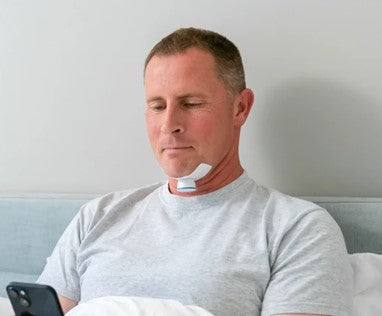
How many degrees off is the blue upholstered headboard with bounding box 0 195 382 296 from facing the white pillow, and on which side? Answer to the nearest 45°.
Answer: approximately 45° to its left

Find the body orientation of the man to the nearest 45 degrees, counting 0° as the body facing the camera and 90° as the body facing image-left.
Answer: approximately 45°

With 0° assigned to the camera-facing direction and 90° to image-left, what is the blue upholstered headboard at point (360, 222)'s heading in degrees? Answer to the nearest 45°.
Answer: approximately 0°

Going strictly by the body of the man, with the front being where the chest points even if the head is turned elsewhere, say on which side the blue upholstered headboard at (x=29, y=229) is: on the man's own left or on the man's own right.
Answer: on the man's own right

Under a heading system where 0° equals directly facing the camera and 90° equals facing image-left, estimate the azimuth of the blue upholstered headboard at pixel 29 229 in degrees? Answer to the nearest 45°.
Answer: approximately 0°
